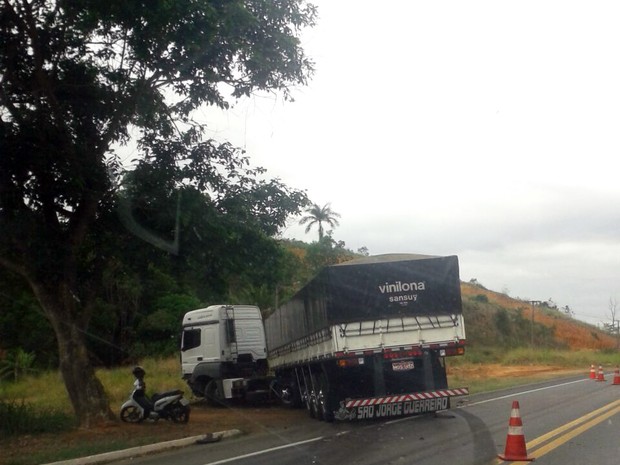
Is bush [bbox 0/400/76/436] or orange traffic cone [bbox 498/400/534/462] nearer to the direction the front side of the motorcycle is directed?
the bush

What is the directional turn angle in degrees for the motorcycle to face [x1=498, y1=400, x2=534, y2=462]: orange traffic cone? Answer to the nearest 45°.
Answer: approximately 135° to its left

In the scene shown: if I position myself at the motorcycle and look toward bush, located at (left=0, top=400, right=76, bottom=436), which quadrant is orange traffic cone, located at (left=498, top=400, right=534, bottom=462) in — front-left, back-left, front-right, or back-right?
back-left

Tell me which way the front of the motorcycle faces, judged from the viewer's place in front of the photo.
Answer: facing to the left of the viewer
